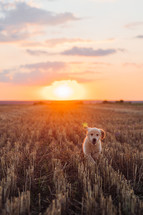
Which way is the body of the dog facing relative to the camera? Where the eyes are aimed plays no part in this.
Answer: toward the camera
